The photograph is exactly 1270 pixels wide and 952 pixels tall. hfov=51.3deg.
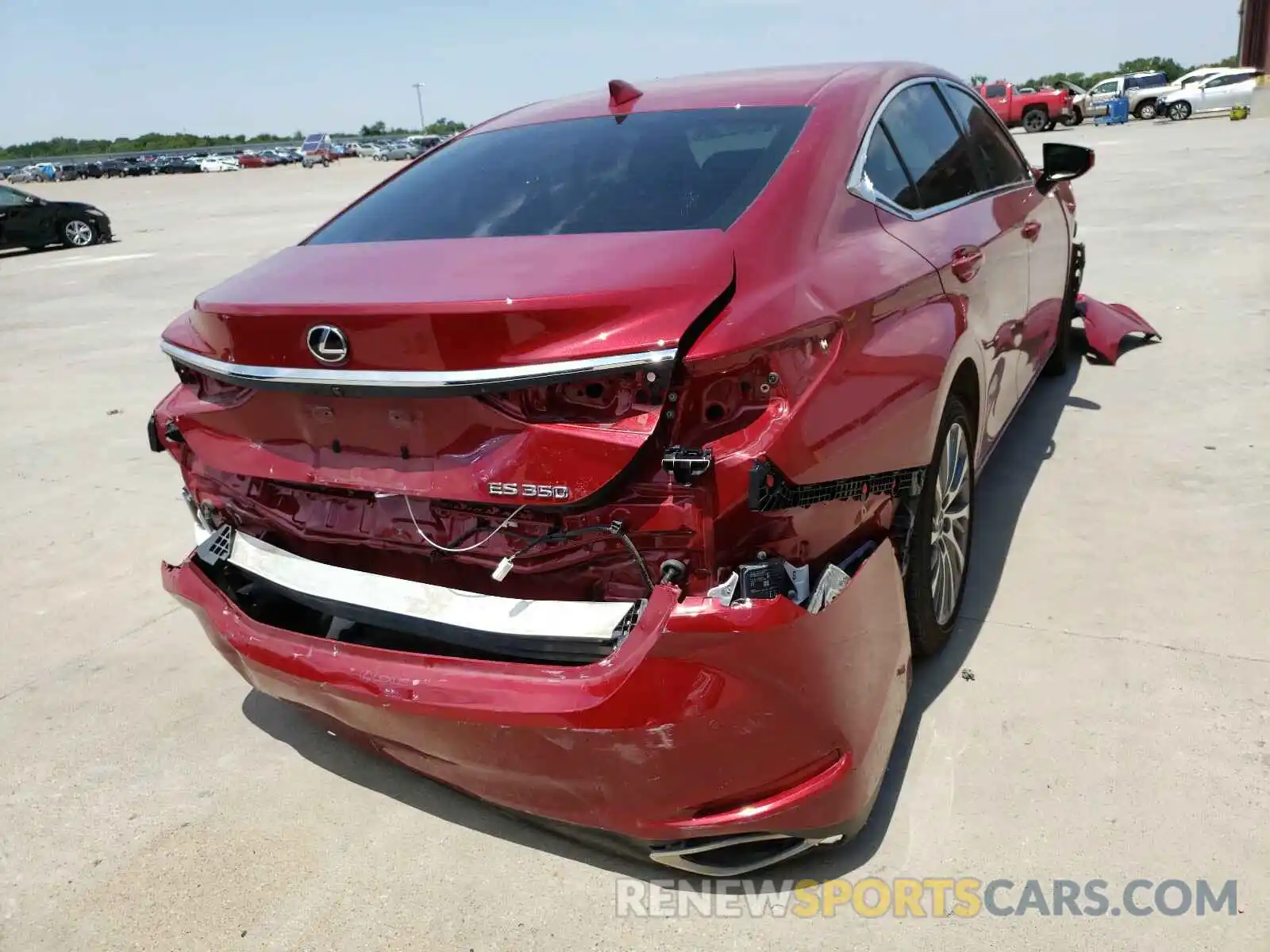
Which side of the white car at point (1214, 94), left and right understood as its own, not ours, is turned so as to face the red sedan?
left

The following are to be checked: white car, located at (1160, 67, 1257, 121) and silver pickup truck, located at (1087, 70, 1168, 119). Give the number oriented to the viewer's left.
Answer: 2

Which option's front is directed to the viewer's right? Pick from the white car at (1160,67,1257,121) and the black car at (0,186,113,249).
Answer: the black car

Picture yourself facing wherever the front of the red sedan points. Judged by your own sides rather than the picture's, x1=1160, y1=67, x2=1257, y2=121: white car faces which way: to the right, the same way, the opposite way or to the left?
to the left

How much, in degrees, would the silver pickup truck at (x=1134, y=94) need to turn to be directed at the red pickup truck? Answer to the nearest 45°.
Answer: approximately 45° to its left

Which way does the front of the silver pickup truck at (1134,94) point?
to the viewer's left

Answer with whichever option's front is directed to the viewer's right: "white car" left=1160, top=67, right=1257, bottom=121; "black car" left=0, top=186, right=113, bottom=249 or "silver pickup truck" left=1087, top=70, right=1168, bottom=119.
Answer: the black car

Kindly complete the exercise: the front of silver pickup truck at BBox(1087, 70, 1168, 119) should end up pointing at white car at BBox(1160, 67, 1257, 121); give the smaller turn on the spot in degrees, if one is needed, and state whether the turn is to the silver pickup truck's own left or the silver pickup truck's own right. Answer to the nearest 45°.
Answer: approximately 135° to the silver pickup truck's own left

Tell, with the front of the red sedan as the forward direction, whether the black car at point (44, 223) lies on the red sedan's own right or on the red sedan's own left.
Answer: on the red sedan's own left

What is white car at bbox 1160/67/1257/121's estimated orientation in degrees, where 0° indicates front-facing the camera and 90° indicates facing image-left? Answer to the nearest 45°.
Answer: approximately 90°

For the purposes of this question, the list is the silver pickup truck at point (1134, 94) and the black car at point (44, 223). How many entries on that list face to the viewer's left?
1

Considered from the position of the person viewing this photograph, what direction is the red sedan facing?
facing away from the viewer and to the right of the viewer

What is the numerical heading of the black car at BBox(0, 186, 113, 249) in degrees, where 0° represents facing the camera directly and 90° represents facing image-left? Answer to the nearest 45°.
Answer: approximately 270°
